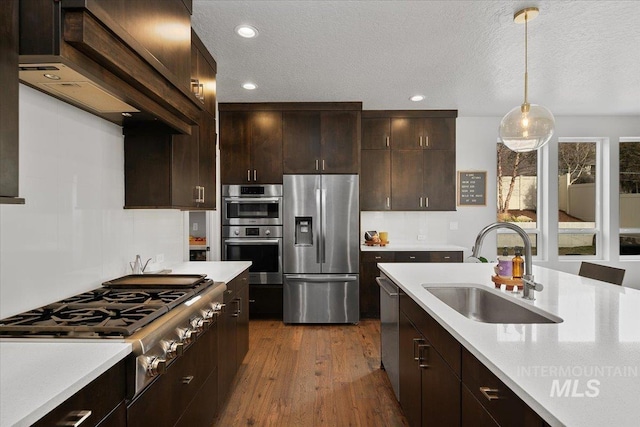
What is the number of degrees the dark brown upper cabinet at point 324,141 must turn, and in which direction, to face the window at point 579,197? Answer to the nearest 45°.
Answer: approximately 90° to its left

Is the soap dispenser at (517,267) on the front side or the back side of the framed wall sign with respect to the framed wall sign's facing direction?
on the front side

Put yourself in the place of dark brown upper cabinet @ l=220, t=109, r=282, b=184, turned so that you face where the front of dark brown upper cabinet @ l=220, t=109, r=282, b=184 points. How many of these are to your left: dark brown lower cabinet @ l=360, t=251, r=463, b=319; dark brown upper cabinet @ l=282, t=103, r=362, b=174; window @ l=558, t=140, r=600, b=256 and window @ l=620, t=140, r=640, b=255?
4

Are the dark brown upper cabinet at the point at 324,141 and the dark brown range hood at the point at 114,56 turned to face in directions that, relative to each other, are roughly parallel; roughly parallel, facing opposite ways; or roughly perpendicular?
roughly perpendicular

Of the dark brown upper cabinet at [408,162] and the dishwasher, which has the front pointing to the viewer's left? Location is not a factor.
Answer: the dishwasher

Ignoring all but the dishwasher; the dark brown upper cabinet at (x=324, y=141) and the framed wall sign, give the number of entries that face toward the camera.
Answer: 2

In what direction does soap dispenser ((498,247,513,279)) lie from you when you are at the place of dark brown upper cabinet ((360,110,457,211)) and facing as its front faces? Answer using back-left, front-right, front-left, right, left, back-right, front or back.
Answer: front

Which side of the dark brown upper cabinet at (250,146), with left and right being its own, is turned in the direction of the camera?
front

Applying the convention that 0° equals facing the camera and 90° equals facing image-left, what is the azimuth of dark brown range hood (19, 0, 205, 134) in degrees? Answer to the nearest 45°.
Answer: approximately 315°

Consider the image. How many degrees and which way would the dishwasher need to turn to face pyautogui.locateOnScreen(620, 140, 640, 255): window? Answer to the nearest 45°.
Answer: approximately 135° to its right

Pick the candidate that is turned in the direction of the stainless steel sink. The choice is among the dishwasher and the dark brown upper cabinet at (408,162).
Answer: the dark brown upper cabinet

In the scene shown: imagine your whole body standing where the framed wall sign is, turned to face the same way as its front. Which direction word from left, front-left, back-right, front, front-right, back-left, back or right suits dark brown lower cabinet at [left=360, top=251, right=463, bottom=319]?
front-right

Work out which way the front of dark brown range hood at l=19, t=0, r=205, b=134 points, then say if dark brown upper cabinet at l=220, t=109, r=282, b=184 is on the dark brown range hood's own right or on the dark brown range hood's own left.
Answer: on the dark brown range hood's own left

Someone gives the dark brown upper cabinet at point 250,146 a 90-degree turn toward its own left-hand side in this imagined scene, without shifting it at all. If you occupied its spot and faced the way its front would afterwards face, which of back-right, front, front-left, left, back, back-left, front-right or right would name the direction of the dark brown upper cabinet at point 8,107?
right

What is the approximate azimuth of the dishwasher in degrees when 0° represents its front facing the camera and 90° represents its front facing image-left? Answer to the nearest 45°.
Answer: approximately 90°

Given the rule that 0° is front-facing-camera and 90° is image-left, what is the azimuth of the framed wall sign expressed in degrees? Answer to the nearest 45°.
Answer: approximately 0°

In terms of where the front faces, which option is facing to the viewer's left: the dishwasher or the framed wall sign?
the dishwasher

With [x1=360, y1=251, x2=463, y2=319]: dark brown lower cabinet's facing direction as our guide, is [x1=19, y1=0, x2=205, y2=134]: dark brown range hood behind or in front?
in front

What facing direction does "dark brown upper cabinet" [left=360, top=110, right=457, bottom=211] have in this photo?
toward the camera

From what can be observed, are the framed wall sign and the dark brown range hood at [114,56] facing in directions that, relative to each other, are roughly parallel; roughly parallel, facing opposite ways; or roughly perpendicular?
roughly perpendicular

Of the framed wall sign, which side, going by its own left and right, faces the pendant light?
front

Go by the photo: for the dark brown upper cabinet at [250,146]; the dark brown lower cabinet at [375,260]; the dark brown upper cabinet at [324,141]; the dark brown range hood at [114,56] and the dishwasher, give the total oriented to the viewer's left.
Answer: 1
